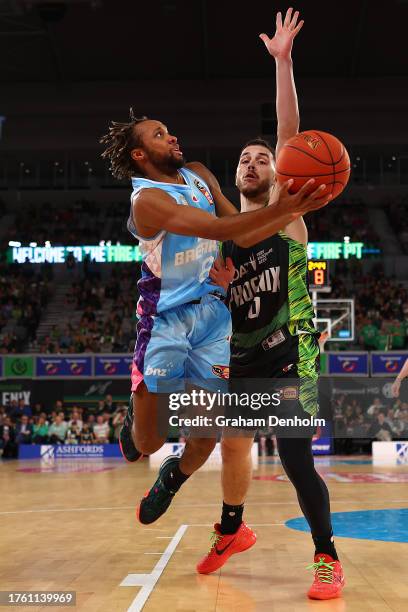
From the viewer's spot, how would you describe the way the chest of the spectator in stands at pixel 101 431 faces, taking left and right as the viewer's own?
facing the viewer

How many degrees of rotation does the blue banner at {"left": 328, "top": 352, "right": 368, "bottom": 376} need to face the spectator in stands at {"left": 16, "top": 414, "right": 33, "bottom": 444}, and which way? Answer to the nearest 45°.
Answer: approximately 90° to its right

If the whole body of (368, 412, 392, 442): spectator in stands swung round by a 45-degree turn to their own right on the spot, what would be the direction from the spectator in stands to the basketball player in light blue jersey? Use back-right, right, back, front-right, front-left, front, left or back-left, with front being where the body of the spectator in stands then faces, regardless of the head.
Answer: front-left

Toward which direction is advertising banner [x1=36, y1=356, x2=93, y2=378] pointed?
toward the camera

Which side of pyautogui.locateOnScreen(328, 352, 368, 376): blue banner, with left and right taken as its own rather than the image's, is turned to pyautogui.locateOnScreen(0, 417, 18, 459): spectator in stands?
right

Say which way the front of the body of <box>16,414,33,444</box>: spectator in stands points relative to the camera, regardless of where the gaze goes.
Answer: toward the camera

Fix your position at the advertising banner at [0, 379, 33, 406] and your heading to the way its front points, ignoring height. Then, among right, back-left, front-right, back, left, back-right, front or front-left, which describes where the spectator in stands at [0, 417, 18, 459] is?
front

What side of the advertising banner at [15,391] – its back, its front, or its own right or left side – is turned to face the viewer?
front

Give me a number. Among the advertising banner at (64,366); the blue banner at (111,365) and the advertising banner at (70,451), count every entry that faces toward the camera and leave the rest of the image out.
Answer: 3

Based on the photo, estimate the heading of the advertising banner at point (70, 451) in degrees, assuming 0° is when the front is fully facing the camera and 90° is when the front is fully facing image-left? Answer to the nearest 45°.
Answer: approximately 0°

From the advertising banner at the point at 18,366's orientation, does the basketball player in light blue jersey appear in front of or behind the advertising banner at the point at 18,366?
in front

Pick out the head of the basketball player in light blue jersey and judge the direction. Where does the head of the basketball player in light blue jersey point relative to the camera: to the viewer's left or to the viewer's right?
to the viewer's right
